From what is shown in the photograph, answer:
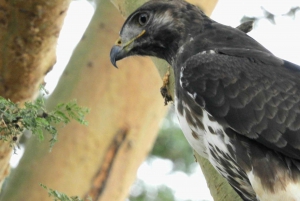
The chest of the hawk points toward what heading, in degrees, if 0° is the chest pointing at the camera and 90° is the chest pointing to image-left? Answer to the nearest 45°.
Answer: approximately 90°

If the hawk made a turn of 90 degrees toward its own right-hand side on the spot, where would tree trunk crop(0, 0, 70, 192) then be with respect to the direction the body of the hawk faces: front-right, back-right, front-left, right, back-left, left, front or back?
left
